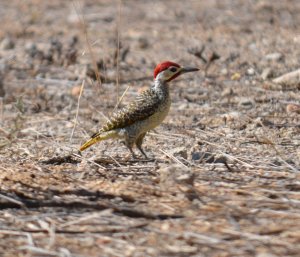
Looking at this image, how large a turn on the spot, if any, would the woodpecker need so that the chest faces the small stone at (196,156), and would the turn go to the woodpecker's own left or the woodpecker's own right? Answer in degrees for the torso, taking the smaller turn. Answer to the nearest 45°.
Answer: approximately 45° to the woodpecker's own right

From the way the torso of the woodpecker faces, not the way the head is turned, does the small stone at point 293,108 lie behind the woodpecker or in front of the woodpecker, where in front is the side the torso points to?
in front

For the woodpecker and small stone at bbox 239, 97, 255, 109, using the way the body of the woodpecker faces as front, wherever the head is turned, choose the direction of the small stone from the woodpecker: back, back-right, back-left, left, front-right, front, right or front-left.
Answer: front-left

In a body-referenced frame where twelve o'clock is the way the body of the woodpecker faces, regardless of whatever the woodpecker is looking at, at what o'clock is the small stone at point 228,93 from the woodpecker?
The small stone is roughly at 10 o'clock from the woodpecker.

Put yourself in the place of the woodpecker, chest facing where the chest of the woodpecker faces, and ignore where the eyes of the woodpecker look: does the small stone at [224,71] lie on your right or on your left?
on your left

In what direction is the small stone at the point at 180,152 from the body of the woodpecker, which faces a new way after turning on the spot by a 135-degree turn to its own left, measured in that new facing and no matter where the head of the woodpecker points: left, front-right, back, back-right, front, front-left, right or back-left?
back

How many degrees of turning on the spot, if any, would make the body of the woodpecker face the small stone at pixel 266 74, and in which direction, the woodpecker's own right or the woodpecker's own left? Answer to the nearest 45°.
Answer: approximately 45° to the woodpecker's own left

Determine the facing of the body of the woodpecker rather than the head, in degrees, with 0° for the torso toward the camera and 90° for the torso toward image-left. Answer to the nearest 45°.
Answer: approximately 270°

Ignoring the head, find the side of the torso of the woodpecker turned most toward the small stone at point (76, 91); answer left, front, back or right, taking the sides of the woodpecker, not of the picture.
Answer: left
